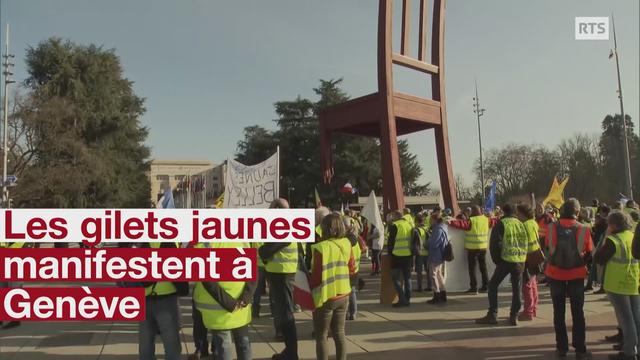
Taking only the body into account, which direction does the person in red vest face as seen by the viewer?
away from the camera

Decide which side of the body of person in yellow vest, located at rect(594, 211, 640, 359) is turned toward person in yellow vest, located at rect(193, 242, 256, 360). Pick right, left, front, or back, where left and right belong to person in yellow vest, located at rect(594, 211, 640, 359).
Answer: left

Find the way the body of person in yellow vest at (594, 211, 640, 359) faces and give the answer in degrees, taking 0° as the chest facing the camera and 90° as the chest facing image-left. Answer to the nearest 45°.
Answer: approximately 135°

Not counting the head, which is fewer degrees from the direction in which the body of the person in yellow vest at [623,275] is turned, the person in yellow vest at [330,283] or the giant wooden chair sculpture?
the giant wooden chair sculpture

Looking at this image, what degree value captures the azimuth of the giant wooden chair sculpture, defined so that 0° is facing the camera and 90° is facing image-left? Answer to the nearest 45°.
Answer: approximately 135°

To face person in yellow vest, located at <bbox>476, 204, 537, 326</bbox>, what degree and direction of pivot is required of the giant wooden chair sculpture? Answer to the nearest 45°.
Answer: approximately 135° to its left

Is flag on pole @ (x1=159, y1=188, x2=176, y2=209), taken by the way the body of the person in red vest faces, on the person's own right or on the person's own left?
on the person's own left
